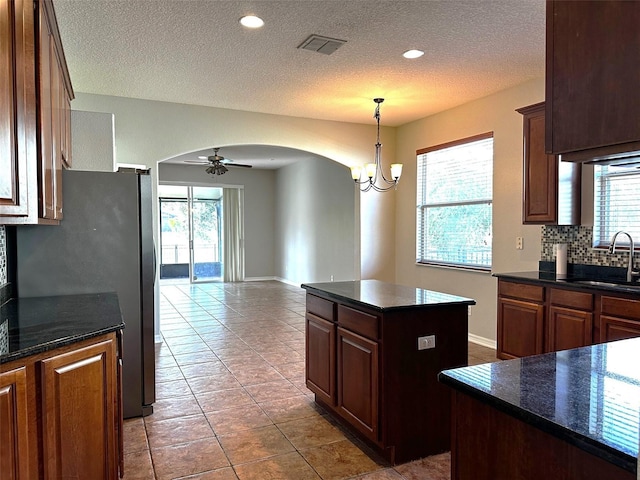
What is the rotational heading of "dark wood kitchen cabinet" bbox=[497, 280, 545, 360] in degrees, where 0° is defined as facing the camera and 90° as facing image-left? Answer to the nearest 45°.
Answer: approximately 45°

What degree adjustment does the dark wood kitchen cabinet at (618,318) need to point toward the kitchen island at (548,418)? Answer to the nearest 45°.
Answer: approximately 45° to its left

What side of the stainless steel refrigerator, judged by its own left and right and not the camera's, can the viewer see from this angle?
right

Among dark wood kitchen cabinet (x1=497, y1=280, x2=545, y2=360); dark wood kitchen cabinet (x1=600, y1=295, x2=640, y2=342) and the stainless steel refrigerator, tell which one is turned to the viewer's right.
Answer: the stainless steel refrigerator

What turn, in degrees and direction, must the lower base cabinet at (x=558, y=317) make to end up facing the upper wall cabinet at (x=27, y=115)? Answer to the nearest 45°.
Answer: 0° — it already faces it

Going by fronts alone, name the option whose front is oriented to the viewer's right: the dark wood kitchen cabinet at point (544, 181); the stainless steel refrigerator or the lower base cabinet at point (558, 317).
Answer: the stainless steel refrigerator

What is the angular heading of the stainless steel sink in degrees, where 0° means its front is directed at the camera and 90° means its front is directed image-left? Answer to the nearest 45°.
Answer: approximately 45°

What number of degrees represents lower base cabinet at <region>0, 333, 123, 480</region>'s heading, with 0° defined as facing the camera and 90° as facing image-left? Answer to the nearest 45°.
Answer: approximately 315°

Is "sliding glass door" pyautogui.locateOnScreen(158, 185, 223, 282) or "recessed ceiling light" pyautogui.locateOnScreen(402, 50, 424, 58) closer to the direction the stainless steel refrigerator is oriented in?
the recessed ceiling light
